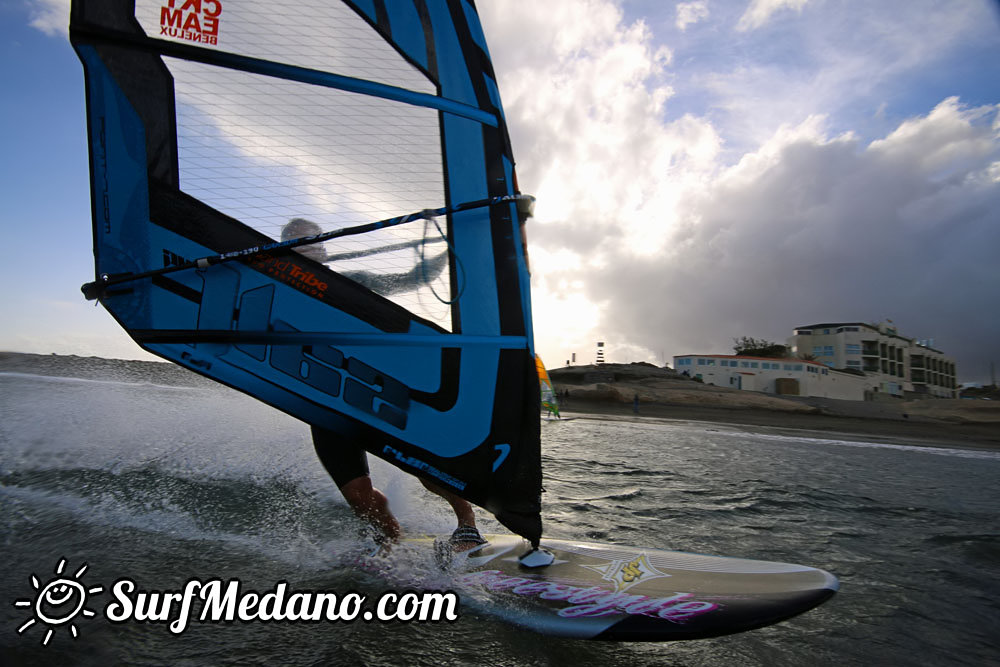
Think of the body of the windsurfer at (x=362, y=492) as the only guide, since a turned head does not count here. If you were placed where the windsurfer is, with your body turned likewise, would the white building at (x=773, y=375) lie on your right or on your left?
on your left

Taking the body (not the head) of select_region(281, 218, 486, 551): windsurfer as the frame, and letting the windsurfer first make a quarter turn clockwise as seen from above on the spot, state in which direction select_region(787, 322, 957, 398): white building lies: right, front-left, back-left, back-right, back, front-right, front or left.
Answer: back

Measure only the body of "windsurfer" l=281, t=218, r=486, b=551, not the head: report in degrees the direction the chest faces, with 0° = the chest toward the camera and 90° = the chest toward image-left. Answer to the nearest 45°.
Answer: approximately 315°
